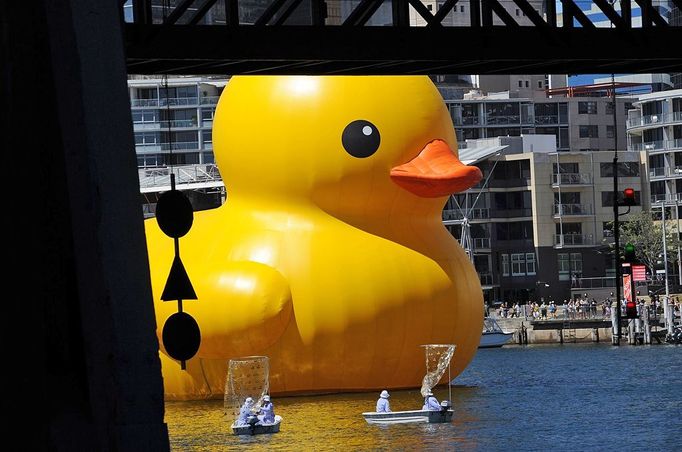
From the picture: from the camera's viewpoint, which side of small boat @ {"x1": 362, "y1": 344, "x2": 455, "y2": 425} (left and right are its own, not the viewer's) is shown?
left

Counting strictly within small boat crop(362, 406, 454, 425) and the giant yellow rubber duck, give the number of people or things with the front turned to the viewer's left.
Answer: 1

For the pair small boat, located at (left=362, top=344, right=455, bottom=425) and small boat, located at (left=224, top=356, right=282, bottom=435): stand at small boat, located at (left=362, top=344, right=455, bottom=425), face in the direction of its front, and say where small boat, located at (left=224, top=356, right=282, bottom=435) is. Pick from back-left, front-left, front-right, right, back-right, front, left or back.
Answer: front

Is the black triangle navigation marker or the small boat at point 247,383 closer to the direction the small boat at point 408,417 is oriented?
the small boat

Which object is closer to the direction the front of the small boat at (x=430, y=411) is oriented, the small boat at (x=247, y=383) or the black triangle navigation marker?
the small boat

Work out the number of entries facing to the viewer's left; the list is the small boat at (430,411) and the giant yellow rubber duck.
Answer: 1
